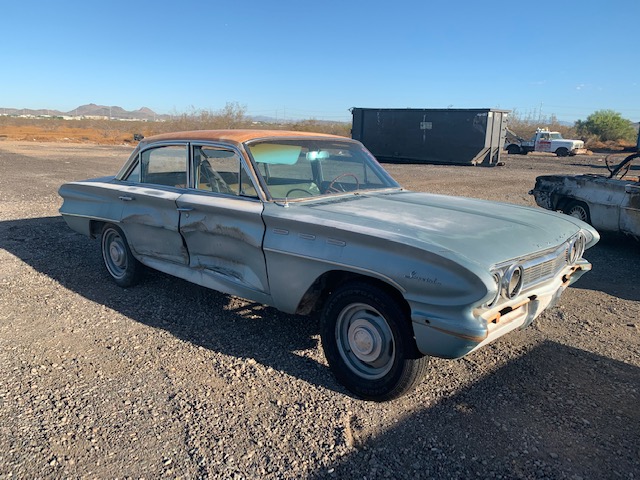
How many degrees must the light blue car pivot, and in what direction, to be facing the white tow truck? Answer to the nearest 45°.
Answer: approximately 90° to its left

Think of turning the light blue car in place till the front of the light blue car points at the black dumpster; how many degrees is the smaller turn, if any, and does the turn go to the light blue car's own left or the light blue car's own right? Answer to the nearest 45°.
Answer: approximately 135° to the light blue car's own left

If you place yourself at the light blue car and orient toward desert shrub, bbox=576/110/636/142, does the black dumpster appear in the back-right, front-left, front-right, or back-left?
front-left

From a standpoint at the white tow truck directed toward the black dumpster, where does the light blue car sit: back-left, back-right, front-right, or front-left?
front-left

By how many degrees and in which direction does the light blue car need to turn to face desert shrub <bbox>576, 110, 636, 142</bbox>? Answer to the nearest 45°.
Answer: approximately 90° to its left

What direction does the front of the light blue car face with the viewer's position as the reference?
facing the viewer and to the right of the viewer
